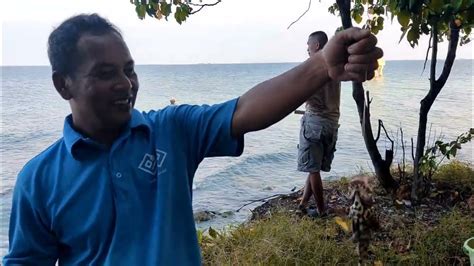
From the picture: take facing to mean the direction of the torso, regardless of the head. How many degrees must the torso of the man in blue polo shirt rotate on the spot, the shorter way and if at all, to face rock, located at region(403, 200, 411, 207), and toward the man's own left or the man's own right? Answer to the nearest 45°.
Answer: approximately 135° to the man's own left

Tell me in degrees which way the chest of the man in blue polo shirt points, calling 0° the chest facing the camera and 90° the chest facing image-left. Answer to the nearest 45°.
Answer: approximately 0°

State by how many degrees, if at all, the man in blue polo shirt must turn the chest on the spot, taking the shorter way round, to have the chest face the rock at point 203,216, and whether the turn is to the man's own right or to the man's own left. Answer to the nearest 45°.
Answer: approximately 180°

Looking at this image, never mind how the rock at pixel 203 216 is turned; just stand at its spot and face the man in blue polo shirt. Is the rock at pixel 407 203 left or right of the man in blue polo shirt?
left

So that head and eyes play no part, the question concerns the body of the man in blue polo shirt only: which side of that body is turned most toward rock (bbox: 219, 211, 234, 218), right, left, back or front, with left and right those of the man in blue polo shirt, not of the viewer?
back
